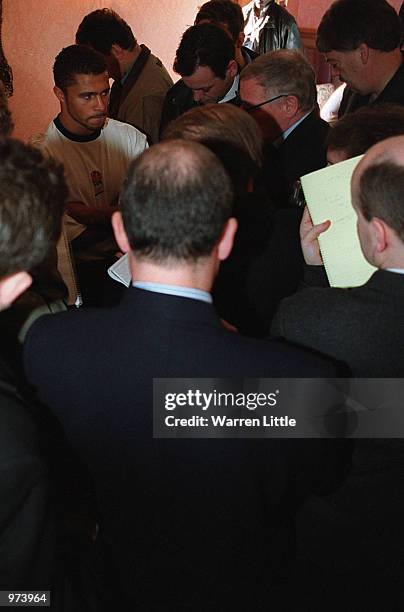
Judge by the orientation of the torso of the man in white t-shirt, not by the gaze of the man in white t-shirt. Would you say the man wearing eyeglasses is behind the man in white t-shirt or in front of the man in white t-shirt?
in front

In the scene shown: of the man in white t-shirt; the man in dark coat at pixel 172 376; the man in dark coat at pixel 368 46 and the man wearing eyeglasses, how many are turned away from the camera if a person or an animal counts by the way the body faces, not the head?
1

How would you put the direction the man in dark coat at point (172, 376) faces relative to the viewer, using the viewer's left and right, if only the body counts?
facing away from the viewer

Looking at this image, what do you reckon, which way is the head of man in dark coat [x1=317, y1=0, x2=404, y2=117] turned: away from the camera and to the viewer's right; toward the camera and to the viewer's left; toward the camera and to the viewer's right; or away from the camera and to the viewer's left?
toward the camera and to the viewer's left

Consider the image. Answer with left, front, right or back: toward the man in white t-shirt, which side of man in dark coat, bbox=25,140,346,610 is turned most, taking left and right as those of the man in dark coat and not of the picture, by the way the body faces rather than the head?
front

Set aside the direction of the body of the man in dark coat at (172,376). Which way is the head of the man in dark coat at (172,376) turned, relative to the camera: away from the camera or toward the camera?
away from the camera

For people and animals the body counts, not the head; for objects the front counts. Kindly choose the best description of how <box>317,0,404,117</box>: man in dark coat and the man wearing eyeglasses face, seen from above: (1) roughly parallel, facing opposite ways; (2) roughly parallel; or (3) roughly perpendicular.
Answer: roughly parallel

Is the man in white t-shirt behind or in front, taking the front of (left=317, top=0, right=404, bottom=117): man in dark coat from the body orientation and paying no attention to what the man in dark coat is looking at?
in front

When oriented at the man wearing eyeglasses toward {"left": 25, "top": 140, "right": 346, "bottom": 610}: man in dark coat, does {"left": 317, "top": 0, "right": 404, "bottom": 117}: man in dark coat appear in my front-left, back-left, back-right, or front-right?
back-left

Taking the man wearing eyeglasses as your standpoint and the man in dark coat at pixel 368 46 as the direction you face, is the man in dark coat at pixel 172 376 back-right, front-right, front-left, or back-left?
back-right

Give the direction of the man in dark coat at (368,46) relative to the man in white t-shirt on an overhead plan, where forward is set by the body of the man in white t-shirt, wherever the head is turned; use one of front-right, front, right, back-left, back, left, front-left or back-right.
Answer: front-left

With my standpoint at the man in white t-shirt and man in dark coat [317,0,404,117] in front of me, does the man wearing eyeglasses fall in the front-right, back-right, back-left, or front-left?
front-right

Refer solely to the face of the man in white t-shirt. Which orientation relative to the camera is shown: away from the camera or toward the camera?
toward the camera
